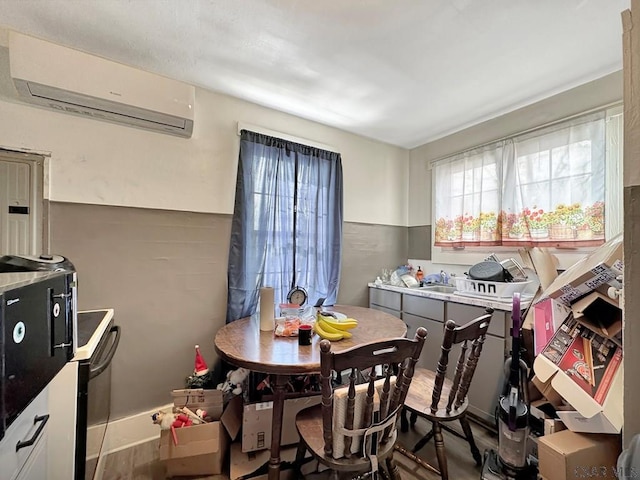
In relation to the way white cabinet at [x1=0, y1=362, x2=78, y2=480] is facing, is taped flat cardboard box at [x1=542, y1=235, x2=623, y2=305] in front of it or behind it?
in front

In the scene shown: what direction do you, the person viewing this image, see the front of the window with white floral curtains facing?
facing the viewer and to the left of the viewer

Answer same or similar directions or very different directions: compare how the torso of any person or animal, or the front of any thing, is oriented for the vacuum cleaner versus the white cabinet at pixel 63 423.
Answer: very different directions

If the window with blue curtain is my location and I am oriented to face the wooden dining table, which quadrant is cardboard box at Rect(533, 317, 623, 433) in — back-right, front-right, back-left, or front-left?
front-left

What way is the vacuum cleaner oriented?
toward the camera

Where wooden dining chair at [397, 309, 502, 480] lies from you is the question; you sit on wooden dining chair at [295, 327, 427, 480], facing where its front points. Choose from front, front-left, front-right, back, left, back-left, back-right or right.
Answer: right

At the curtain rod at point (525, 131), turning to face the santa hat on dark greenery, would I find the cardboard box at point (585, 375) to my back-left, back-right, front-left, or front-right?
front-left

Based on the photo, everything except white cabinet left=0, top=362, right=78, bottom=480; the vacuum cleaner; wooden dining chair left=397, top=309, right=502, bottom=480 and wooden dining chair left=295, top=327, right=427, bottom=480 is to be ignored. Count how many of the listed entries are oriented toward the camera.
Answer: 1

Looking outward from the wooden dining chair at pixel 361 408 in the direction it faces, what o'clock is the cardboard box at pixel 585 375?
The cardboard box is roughly at 4 o'clock from the wooden dining chair.

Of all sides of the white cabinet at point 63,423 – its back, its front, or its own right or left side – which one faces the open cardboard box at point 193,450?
left

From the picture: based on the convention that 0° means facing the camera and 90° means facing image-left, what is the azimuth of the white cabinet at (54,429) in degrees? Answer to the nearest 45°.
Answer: approximately 270°

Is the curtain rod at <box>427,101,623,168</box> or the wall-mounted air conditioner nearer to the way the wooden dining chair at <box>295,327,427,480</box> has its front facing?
the wall-mounted air conditioner

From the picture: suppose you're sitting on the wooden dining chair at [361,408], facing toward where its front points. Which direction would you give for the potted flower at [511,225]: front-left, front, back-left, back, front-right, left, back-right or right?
right

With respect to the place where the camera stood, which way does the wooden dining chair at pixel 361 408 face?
facing away from the viewer and to the left of the viewer
